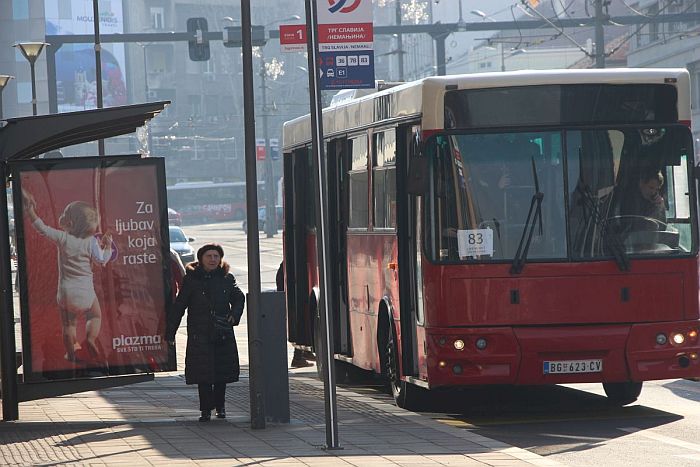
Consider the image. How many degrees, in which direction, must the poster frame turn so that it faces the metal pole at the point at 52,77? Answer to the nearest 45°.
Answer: approximately 180°

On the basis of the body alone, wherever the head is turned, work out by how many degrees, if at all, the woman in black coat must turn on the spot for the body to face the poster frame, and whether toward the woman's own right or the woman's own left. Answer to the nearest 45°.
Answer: approximately 90° to the woman's own right

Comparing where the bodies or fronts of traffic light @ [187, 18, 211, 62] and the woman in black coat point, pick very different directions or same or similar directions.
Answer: very different directions

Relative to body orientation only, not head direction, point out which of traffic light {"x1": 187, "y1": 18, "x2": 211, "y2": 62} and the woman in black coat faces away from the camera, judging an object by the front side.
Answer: the traffic light

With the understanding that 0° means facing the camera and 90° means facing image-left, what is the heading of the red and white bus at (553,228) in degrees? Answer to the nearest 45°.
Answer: approximately 0°

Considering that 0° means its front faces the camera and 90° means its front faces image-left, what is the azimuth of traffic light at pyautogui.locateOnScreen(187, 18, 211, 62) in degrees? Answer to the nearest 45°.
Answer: approximately 180°

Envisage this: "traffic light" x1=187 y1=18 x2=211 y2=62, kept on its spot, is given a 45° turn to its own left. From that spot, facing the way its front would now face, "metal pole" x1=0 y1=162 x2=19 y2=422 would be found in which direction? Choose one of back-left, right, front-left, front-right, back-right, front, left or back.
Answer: back-left

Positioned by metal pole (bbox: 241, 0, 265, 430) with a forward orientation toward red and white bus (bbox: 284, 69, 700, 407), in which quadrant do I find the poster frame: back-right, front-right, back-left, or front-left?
back-left
